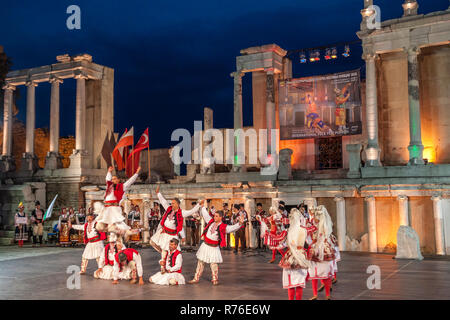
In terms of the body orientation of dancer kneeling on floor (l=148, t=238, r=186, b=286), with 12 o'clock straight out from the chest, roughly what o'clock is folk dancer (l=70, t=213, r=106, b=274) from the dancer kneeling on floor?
The folk dancer is roughly at 3 o'clock from the dancer kneeling on floor.

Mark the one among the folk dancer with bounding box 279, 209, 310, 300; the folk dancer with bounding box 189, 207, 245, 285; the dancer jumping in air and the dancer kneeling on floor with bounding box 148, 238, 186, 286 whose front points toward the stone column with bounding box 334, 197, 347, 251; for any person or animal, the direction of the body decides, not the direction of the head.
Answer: the folk dancer with bounding box 279, 209, 310, 300

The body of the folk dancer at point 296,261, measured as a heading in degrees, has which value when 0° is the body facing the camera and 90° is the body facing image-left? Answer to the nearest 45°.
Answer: approximately 180°

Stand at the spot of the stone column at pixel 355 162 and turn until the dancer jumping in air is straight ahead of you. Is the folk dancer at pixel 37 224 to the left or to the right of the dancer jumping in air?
right

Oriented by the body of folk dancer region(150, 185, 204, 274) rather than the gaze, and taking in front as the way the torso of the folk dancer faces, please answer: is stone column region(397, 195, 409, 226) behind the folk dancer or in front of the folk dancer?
behind

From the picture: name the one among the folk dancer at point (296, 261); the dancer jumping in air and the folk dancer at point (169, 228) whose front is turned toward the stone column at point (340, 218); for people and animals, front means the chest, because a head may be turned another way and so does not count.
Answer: the folk dancer at point (296, 261)

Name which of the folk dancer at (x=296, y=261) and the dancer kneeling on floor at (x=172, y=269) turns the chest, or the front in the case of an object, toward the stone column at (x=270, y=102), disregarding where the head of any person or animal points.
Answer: the folk dancer
